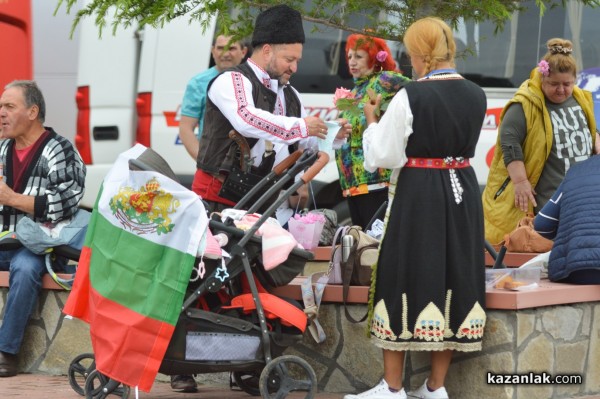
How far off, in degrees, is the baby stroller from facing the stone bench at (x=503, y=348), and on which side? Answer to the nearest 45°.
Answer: approximately 180°

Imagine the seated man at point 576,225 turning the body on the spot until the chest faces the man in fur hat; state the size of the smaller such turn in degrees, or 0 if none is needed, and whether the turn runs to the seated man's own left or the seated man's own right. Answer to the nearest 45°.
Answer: approximately 90° to the seated man's own left

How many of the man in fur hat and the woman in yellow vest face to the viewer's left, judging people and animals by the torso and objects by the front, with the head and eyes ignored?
0

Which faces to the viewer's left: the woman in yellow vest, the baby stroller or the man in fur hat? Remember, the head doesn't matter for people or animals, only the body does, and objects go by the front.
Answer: the baby stroller

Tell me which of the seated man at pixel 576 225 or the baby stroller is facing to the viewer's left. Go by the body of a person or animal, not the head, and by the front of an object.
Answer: the baby stroller

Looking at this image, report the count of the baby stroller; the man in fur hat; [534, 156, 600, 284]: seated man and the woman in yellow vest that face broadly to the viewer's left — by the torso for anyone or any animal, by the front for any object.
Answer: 1

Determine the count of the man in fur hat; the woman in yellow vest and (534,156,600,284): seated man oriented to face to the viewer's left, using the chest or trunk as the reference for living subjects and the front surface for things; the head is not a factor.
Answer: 0

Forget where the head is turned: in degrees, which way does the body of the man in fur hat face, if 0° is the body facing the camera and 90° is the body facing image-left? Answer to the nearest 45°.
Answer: approximately 315°

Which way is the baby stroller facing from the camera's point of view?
to the viewer's left

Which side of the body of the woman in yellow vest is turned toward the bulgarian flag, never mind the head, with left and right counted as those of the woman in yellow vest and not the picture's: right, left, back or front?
right

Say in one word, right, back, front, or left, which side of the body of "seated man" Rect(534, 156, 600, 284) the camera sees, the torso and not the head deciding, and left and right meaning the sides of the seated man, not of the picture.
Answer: back

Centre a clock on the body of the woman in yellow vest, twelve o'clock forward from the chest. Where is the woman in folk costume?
The woman in folk costume is roughly at 2 o'clock from the woman in yellow vest.
